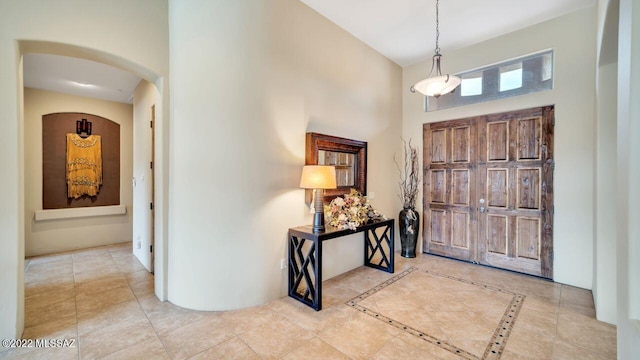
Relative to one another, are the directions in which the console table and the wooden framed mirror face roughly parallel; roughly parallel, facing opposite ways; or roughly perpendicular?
roughly parallel

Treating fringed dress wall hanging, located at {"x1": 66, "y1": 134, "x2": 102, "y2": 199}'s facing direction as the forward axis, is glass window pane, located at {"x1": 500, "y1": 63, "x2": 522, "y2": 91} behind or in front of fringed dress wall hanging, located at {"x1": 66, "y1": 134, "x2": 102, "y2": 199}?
in front

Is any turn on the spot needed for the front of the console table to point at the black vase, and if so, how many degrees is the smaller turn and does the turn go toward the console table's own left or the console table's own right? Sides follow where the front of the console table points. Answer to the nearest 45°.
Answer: approximately 90° to the console table's own left

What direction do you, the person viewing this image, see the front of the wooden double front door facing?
facing the viewer and to the left of the viewer

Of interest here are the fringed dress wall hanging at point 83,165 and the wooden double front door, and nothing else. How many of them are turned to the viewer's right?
0

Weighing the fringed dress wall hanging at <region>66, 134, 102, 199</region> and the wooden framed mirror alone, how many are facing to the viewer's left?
0

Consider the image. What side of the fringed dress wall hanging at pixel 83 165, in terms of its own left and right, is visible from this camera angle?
front

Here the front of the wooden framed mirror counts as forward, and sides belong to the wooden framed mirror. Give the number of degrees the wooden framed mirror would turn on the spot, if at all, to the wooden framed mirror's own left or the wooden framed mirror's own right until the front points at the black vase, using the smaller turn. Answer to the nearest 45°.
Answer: approximately 90° to the wooden framed mirror's own left

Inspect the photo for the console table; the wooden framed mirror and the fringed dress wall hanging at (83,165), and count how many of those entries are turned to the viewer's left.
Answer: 0

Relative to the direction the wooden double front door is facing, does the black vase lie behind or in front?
in front

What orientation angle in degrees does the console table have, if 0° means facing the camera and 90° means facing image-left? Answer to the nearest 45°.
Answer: approximately 315°

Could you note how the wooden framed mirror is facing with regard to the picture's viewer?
facing the viewer and to the right of the viewer
